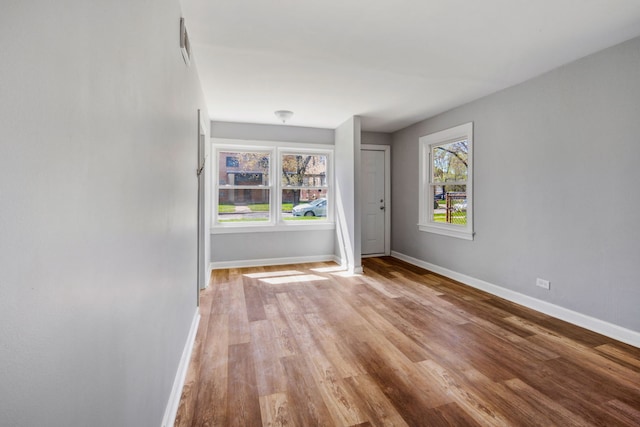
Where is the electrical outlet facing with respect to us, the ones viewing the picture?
facing the viewer and to the left of the viewer

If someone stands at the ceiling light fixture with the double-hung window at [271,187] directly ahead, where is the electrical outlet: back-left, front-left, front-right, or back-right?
back-right

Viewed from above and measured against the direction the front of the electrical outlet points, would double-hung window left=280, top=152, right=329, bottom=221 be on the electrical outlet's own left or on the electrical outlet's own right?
on the electrical outlet's own right

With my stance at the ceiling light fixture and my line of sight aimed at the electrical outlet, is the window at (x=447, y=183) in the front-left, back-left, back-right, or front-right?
front-left

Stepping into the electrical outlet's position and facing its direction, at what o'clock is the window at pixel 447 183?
The window is roughly at 3 o'clock from the electrical outlet.

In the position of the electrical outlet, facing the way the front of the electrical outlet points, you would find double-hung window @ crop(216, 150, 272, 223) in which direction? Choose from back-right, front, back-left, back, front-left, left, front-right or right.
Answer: front-right

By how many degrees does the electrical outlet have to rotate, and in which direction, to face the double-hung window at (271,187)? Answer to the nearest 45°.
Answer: approximately 45° to its right
